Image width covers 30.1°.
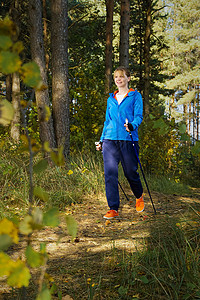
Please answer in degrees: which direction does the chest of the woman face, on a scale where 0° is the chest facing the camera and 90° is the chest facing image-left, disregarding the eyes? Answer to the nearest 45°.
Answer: approximately 45°

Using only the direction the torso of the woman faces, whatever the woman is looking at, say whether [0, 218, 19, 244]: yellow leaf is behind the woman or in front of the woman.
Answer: in front

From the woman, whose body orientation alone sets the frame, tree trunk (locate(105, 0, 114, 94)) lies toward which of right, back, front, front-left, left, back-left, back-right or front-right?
back-right

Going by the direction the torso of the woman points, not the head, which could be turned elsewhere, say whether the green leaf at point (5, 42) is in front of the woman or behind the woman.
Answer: in front

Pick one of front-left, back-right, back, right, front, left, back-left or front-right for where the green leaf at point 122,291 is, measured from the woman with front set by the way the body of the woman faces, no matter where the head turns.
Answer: front-left

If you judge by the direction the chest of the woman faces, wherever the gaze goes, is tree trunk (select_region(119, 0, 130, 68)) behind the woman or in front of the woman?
behind
